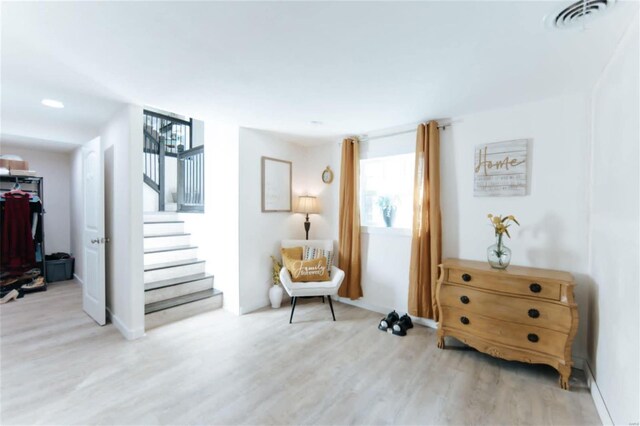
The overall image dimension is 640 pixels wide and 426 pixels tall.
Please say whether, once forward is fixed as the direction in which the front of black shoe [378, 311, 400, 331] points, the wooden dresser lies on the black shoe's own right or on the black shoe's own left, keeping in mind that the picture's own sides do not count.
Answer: on the black shoe's own left

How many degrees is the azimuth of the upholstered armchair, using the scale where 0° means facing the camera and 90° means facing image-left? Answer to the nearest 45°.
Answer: approximately 0°

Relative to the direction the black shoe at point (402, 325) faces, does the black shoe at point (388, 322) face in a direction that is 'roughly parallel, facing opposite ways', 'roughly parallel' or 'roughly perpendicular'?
roughly parallel

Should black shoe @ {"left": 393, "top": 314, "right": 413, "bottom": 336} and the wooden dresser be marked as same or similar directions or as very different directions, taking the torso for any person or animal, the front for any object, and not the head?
same or similar directions

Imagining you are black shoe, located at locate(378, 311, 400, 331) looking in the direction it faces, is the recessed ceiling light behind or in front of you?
in front

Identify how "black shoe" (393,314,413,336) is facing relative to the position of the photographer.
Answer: facing the viewer and to the left of the viewer

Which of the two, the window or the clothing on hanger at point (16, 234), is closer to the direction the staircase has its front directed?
the window

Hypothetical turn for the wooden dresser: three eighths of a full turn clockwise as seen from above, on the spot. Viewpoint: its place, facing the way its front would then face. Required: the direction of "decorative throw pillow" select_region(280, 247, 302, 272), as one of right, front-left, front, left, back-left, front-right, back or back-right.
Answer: left

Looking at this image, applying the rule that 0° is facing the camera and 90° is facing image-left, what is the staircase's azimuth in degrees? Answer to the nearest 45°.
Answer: approximately 315°

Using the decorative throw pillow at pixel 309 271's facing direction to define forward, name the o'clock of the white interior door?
The white interior door is roughly at 3 o'clock from the decorative throw pillow.

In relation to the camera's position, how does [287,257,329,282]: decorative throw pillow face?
facing the viewer

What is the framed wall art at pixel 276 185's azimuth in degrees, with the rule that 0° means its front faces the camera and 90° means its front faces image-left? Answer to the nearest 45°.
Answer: approximately 315°

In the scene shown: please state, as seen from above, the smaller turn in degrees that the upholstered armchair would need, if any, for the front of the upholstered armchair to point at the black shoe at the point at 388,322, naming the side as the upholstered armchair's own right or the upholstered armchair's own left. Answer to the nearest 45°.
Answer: approximately 90° to the upholstered armchair's own left
